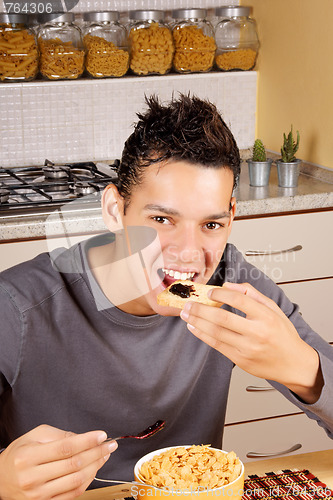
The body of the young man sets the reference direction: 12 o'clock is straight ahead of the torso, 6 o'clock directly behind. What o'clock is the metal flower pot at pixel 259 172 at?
The metal flower pot is roughly at 8 o'clock from the young man.

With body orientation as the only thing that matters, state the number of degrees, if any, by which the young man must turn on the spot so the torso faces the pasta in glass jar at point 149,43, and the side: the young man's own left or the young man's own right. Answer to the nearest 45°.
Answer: approximately 135° to the young man's own left

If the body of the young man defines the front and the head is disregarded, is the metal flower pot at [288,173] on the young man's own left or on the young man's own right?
on the young man's own left

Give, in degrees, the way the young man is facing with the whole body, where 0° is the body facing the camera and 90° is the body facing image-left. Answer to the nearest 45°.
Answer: approximately 315°

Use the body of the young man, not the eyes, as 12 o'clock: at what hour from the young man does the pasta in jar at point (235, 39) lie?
The pasta in jar is roughly at 8 o'clock from the young man.

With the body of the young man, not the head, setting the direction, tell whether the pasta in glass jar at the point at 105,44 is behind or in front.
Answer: behind
